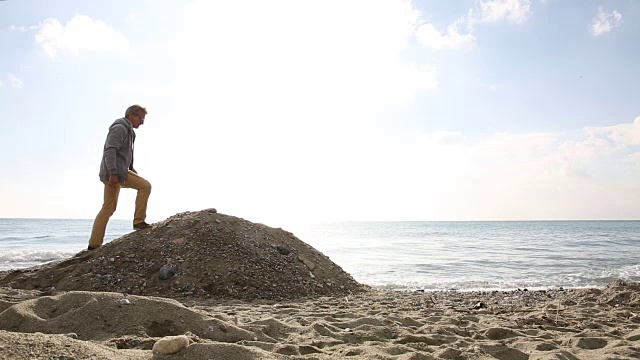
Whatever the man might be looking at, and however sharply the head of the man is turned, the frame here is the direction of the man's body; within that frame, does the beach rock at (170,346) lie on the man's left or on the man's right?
on the man's right

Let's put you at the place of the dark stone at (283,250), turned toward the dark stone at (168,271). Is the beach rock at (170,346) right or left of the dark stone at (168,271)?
left

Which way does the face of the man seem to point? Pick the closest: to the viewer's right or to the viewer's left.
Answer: to the viewer's right

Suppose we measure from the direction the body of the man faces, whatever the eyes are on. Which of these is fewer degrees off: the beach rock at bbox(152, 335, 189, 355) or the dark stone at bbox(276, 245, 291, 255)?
the dark stone

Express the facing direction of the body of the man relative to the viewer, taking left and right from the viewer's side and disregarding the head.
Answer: facing to the right of the viewer

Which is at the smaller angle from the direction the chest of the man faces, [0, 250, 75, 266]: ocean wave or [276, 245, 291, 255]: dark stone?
the dark stone

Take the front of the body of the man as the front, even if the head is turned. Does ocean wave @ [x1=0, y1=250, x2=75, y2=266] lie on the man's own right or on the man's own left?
on the man's own left
